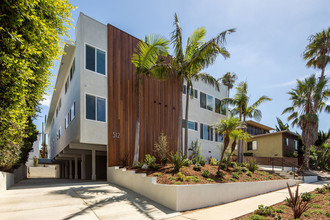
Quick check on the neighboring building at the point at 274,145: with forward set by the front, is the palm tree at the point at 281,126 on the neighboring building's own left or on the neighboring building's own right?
on the neighboring building's own left

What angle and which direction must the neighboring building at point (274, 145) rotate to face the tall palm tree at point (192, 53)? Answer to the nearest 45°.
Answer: approximately 45° to its right

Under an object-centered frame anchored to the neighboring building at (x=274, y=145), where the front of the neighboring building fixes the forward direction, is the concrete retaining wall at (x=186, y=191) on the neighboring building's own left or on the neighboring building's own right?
on the neighboring building's own right

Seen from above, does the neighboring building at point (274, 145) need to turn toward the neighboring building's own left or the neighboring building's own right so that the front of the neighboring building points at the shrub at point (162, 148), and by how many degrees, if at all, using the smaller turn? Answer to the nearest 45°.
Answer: approximately 45° to the neighboring building's own right

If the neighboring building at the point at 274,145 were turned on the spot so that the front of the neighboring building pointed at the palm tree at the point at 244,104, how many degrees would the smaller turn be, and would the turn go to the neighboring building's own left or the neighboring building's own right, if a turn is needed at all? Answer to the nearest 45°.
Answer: approximately 45° to the neighboring building's own right

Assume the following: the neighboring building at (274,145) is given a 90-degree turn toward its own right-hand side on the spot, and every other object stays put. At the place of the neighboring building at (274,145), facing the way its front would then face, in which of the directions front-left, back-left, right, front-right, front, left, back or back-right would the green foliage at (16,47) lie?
front-left

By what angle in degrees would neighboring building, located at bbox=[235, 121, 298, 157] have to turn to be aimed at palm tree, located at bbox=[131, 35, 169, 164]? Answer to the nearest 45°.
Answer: approximately 45° to its right

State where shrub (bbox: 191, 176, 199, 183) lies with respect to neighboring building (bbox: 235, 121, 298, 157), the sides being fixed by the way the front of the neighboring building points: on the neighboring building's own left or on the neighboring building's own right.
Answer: on the neighboring building's own right

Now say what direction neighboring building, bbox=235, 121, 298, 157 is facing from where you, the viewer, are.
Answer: facing the viewer and to the right of the viewer
